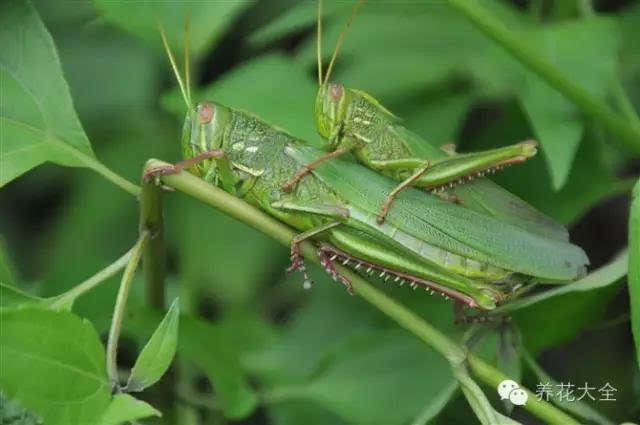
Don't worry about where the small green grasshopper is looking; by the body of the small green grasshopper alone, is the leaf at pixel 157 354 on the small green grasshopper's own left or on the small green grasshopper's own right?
on the small green grasshopper's own left

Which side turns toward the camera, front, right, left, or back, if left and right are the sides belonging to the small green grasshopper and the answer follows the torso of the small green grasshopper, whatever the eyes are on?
left

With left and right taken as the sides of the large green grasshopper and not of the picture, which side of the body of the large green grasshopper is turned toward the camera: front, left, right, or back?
left
